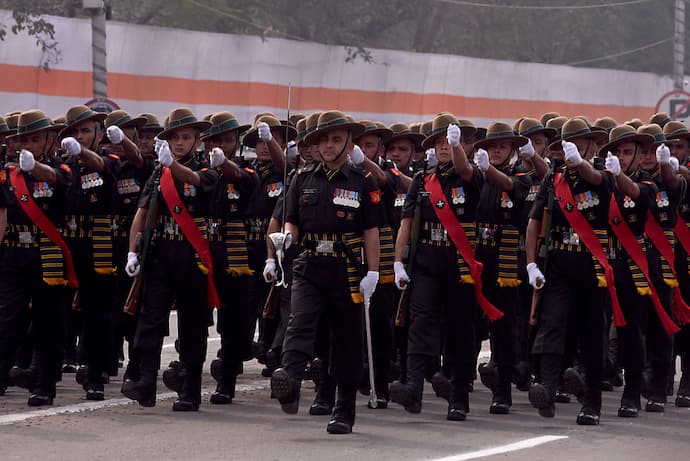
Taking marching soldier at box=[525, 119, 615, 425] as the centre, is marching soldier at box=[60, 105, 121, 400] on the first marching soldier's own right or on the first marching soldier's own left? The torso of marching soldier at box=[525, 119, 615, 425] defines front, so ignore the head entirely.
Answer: on the first marching soldier's own right

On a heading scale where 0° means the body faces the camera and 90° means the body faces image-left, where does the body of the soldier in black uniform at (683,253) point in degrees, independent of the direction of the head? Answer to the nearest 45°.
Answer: approximately 45°

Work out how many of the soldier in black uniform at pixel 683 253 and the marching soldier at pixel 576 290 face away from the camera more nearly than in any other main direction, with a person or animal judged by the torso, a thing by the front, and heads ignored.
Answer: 0

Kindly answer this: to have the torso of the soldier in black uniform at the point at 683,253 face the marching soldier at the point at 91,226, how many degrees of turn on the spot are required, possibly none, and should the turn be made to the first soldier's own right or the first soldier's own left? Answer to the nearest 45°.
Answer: approximately 45° to the first soldier's own right

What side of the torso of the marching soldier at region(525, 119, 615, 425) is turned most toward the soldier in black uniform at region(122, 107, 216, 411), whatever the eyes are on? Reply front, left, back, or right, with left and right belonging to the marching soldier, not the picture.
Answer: right

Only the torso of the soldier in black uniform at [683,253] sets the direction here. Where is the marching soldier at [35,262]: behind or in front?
in front

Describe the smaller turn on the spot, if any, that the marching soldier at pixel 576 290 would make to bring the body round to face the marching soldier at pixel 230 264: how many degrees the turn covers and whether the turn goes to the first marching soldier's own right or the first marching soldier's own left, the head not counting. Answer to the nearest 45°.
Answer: approximately 90° to the first marching soldier's own right
